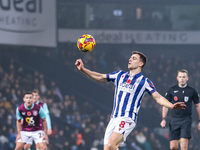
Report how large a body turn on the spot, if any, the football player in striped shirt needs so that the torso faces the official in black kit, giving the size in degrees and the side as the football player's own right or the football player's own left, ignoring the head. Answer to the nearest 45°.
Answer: approximately 180°

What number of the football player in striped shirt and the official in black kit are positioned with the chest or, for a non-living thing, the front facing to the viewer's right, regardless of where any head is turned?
0

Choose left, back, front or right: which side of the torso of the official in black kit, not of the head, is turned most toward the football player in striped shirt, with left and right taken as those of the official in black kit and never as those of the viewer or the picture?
front

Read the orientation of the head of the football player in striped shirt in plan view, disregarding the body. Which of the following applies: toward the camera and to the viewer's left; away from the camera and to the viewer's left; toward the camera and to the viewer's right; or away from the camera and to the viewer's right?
toward the camera and to the viewer's left

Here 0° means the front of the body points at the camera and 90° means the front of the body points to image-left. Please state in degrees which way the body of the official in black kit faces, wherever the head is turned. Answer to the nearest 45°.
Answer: approximately 0°
